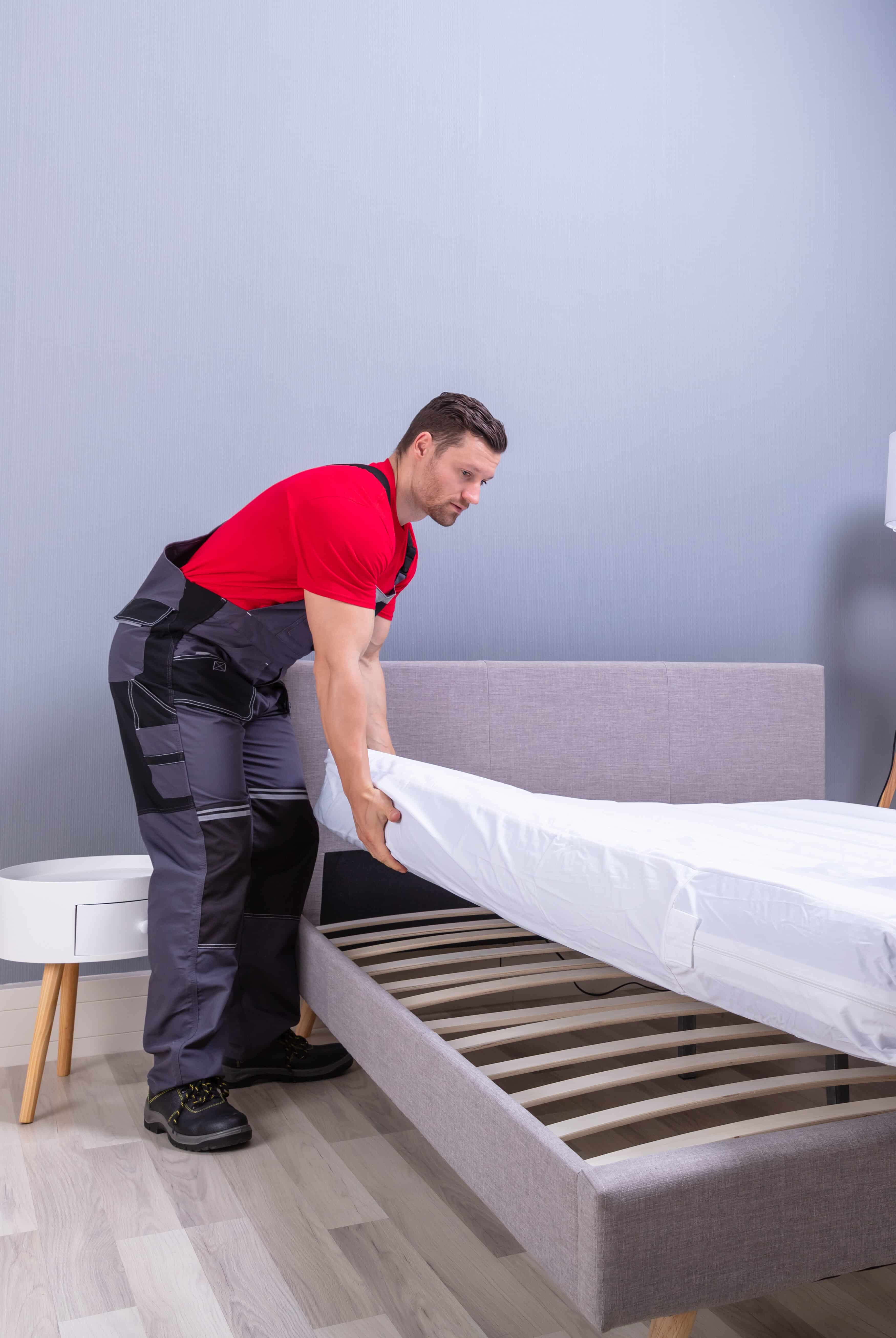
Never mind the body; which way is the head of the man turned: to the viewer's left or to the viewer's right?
to the viewer's right

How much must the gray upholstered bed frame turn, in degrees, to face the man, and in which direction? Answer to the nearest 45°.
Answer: approximately 90° to its right

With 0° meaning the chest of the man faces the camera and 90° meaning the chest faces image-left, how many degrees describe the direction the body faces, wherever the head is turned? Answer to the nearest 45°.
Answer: approximately 315°

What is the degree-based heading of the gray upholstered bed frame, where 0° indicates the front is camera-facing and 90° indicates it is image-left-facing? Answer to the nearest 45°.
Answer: approximately 315°
